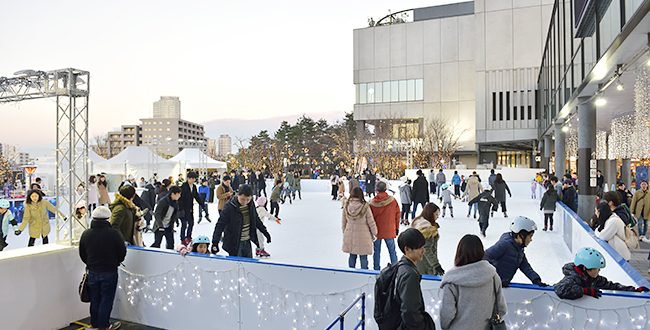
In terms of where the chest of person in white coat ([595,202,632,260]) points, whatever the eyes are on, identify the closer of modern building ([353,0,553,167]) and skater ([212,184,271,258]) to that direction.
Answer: the skater

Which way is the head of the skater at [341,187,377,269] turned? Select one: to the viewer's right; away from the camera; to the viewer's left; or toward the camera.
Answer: away from the camera

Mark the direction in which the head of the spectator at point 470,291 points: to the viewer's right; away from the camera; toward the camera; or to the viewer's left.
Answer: away from the camera

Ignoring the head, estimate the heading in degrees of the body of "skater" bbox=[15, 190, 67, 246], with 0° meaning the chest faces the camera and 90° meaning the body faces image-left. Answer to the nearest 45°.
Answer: approximately 0°

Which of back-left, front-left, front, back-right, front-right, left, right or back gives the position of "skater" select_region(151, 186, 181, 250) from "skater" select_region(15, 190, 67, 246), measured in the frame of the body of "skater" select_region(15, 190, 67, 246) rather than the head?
front-left

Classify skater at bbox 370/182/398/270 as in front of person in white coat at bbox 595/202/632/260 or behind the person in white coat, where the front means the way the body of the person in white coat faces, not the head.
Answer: in front
